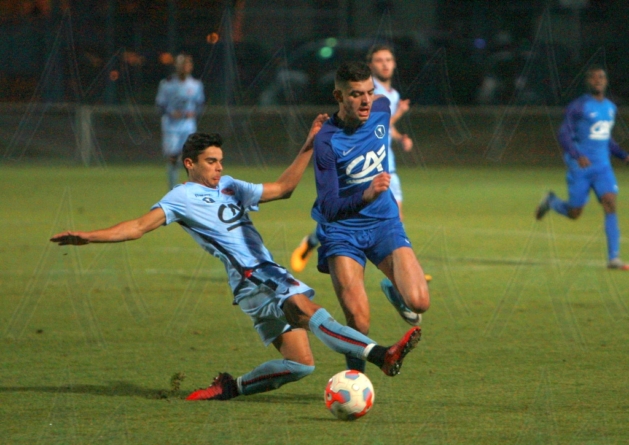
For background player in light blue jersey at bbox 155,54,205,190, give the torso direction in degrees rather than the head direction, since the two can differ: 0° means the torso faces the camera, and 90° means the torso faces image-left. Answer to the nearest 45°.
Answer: approximately 0°

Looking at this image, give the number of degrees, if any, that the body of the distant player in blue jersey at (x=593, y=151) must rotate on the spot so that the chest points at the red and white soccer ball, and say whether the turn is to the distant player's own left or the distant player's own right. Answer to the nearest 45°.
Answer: approximately 45° to the distant player's own right

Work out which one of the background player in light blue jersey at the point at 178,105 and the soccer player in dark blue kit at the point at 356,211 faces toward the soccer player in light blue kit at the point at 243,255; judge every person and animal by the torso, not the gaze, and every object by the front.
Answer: the background player in light blue jersey

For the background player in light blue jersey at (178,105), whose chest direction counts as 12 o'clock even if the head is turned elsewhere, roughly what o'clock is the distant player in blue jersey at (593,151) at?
The distant player in blue jersey is roughly at 11 o'clock from the background player in light blue jersey.

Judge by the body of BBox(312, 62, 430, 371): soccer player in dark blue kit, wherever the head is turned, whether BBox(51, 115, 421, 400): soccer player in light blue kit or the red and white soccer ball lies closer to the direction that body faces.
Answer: the red and white soccer ball

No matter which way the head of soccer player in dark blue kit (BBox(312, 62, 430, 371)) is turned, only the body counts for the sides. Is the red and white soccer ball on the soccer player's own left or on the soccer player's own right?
on the soccer player's own right

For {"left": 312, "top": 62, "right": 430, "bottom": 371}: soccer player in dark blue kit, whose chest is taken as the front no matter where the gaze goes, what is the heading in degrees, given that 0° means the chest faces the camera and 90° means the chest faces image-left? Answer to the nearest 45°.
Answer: approximately 315°
